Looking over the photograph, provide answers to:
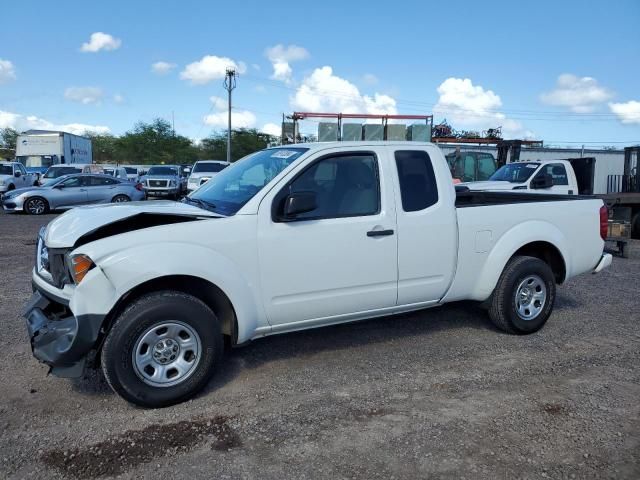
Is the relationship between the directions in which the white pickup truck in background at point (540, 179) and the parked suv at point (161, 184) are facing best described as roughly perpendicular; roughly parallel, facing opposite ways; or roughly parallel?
roughly perpendicular

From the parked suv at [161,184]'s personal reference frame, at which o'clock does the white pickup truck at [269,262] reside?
The white pickup truck is roughly at 12 o'clock from the parked suv.

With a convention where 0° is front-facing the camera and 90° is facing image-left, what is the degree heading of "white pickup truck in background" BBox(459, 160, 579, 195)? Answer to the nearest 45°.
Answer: approximately 45°

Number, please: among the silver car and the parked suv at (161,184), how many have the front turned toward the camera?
1

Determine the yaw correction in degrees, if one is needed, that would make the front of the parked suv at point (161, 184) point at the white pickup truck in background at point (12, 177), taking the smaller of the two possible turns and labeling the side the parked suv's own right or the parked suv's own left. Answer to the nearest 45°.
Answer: approximately 90° to the parked suv's own right

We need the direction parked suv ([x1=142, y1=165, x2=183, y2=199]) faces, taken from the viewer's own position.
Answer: facing the viewer

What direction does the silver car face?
to the viewer's left

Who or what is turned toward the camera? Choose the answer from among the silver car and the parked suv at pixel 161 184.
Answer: the parked suv

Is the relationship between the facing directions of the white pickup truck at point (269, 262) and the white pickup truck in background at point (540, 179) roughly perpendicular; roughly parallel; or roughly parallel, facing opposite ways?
roughly parallel

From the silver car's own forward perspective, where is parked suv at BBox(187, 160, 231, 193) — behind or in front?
behind

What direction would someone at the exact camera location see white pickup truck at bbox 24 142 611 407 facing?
facing the viewer and to the left of the viewer

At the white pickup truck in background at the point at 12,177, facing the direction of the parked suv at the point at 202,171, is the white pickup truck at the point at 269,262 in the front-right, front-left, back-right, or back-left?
front-right
